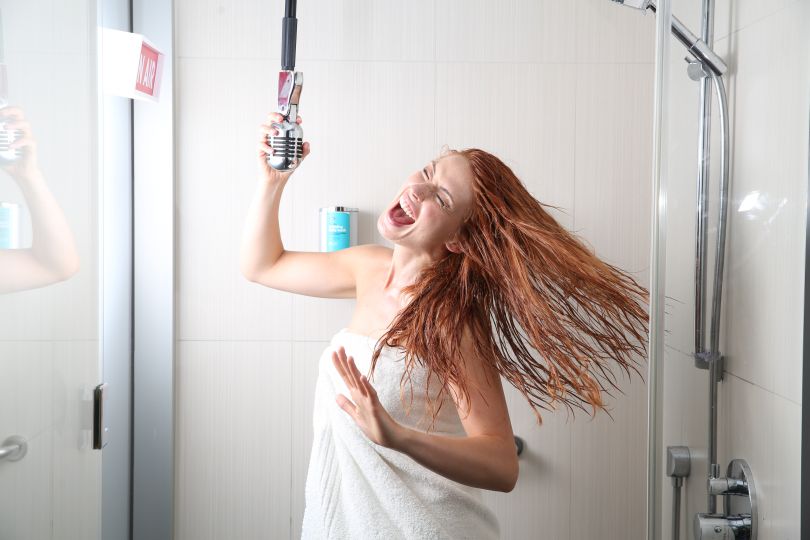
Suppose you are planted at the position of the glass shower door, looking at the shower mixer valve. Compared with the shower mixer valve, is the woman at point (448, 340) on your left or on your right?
left

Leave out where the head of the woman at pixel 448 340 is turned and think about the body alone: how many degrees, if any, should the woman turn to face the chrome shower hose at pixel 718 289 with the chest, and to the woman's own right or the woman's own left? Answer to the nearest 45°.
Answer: approximately 90° to the woman's own left

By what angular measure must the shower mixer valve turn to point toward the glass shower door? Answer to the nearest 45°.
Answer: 0° — it already faces it

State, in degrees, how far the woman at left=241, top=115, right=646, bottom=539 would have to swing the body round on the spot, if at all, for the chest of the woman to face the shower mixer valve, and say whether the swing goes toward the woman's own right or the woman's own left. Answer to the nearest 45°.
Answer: approximately 90° to the woman's own left

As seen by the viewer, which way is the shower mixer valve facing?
to the viewer's left

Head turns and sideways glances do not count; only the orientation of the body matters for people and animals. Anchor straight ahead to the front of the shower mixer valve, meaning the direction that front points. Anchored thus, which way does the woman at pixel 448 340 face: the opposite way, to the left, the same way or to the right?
to the left
